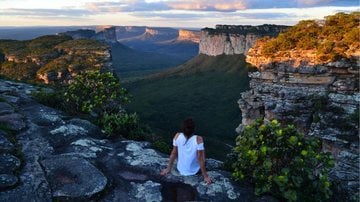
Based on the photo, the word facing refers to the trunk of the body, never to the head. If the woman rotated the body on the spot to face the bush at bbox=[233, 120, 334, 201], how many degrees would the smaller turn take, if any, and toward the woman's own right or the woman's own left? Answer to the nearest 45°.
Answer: approximately 90° to the woman's own right

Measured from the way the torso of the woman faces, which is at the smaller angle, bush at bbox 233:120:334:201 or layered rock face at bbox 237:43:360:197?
the layered rock face

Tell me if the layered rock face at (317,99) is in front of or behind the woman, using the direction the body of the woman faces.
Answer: in front

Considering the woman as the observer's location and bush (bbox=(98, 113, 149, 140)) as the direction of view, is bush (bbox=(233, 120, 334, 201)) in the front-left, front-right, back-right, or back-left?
back-right

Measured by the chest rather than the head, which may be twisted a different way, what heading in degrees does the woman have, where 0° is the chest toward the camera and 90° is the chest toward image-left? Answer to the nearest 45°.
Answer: approximately 180°

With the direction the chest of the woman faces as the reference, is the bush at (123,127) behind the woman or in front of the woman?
in front
